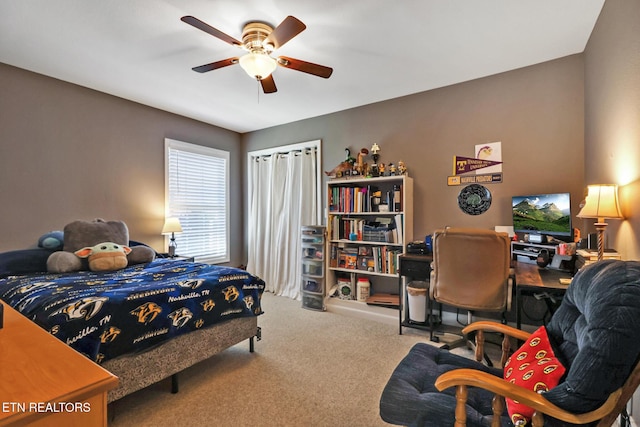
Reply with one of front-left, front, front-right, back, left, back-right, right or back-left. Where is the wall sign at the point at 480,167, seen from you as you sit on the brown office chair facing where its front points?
front

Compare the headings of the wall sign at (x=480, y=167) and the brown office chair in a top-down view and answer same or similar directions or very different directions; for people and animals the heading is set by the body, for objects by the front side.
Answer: very different directions

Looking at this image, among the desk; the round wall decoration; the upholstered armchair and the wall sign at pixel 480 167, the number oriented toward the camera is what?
3

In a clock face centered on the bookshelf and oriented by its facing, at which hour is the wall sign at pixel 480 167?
The wall sign is roughly at 8 o'clock from the bookshelf.

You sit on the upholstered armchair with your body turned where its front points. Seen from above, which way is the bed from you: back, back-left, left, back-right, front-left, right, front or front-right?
front

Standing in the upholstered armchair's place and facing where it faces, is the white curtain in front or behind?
in front

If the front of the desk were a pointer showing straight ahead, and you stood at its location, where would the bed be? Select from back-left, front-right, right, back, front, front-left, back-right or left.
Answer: front-right

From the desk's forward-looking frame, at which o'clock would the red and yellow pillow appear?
The red and yellow pillow is roughly at 12 o'clock from the desk.

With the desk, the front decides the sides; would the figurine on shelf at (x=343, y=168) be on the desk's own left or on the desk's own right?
on the desk's own right

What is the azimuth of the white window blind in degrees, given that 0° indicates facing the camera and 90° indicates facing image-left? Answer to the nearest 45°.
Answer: approximately 315°

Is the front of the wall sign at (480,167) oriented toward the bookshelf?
no

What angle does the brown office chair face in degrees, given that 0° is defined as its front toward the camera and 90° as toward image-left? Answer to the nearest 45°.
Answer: approximately 180°

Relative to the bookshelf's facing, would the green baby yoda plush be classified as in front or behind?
in front

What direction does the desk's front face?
toward the camera

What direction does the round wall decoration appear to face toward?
toward the camera

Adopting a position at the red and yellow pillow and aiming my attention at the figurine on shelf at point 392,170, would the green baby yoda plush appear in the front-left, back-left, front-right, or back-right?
front-left

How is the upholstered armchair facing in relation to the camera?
to the viewer's left
